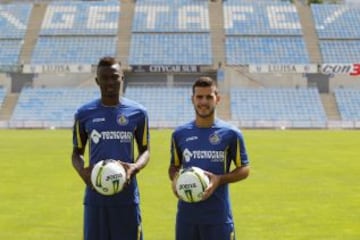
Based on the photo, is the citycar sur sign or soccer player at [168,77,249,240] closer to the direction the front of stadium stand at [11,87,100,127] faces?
the soccer player

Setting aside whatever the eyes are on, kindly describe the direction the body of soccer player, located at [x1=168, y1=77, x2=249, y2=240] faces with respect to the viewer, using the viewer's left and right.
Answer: facing the viewer

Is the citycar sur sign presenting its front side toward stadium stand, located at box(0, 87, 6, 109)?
no

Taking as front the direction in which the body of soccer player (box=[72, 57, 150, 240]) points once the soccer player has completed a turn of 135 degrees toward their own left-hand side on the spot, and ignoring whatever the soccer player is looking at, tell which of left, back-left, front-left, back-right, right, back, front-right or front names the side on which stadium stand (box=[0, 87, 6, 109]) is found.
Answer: front-left

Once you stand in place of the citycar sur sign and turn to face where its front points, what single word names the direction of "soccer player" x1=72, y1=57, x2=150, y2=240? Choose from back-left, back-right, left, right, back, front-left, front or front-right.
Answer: front

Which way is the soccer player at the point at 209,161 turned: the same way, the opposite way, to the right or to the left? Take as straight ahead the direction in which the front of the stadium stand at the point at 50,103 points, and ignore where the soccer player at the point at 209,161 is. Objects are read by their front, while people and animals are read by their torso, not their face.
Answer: the same way

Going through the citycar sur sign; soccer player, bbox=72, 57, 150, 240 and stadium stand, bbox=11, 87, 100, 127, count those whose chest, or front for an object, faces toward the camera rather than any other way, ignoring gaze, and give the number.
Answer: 3

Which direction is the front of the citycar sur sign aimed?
toward the camera

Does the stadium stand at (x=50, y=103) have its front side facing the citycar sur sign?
no

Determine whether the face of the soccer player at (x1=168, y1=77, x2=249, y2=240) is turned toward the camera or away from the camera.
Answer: toward the camera

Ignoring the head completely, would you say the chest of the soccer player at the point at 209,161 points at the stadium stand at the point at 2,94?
no

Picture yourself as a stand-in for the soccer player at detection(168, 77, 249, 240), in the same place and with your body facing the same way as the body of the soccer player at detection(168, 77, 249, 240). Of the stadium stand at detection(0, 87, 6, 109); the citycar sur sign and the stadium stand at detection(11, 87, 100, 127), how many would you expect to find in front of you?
0

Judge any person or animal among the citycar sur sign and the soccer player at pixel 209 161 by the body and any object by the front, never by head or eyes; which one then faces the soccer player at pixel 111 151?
the citycar sur sign

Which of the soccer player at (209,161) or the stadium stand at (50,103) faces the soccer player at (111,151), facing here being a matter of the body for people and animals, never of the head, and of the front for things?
the stadium stand

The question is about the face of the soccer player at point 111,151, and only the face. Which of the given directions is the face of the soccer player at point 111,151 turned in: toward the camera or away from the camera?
toward the camera

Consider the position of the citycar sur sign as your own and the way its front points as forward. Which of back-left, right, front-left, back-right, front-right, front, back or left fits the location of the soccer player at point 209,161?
front

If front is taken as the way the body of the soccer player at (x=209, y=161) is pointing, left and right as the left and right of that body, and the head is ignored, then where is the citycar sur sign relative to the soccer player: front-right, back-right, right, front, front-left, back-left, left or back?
back
